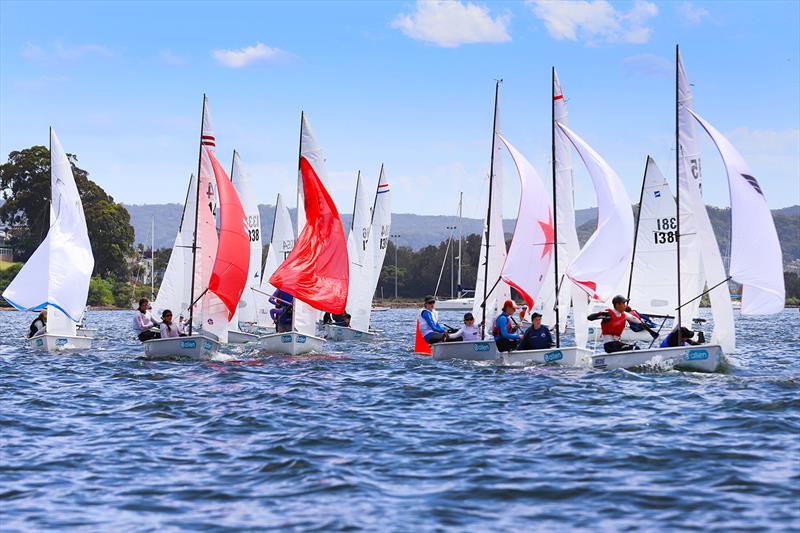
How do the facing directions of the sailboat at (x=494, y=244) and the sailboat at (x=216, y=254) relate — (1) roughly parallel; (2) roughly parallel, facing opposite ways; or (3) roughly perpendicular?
roughly parallel

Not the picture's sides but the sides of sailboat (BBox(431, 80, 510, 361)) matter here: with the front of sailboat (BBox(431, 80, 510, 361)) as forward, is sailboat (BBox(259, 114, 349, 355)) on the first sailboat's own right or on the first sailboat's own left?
on the first sailboat's own right

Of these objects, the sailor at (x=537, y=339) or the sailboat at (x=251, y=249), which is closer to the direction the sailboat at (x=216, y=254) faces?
the sailor
